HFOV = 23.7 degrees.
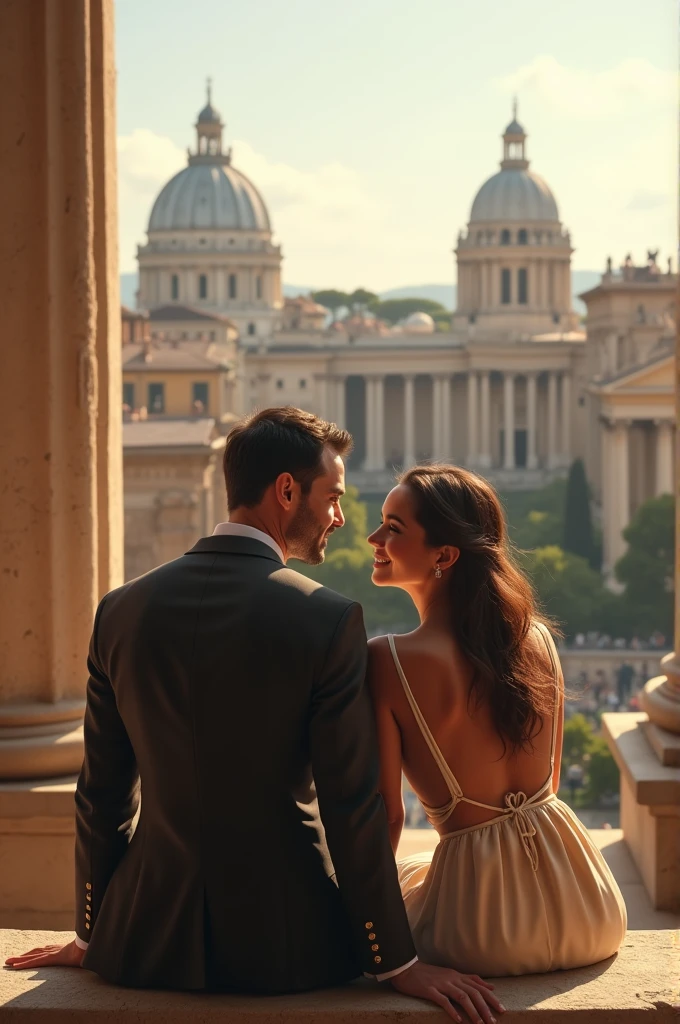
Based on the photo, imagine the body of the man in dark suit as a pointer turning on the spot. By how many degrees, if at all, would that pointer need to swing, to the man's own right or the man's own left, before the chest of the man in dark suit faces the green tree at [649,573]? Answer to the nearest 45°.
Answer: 0° — they already face it

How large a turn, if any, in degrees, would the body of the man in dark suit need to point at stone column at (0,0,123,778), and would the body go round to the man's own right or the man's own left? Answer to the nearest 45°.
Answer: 0° — they already face it

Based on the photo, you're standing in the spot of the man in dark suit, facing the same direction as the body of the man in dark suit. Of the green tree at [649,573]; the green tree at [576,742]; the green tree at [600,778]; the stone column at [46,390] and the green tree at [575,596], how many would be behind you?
0

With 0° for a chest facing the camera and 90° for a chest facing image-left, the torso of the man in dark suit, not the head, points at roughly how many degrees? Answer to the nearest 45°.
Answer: approximately 180°

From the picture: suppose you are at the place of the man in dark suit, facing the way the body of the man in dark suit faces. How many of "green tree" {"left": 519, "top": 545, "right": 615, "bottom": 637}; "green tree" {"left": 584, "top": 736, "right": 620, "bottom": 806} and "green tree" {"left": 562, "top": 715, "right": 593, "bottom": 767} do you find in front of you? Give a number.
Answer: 3

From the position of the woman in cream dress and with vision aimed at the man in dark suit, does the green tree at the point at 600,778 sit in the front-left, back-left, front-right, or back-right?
back-right

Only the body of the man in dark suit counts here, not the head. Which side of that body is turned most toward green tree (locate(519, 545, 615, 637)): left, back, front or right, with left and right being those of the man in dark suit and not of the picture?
front

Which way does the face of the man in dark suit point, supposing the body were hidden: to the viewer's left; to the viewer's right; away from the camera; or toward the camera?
to the viewer's right

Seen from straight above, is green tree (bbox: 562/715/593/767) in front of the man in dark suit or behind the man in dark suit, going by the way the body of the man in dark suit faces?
in front

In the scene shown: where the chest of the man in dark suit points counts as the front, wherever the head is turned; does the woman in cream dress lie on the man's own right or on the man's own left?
on the man's own right

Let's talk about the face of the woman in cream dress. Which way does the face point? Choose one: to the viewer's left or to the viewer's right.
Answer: to the viewer's left

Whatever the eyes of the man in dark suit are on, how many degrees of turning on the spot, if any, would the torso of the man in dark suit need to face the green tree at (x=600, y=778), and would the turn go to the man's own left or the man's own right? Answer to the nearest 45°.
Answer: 0° — they already face it
